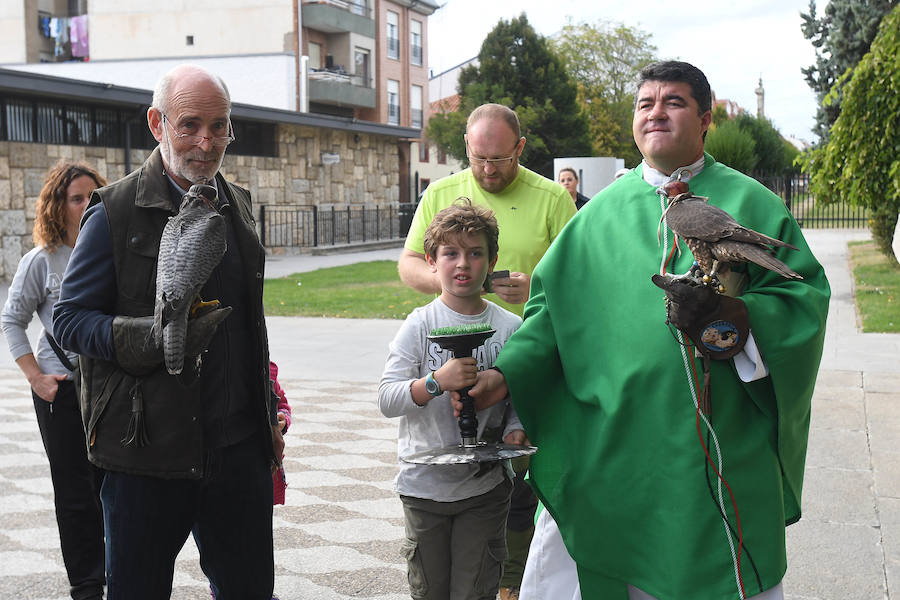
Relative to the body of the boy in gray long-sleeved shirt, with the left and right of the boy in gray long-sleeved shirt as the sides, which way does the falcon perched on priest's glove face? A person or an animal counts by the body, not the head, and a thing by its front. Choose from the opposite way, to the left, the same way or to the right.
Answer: to the right

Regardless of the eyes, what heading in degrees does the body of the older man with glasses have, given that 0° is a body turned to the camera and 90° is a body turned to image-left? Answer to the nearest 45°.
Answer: approximately 315°

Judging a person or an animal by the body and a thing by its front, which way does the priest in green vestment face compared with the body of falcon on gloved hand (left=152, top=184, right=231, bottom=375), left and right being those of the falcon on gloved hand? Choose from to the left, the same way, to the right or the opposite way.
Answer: the opposite way

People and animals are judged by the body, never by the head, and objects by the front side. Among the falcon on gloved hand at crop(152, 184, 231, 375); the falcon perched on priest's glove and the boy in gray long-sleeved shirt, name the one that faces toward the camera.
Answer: the boy in gray long-sleeved shirt

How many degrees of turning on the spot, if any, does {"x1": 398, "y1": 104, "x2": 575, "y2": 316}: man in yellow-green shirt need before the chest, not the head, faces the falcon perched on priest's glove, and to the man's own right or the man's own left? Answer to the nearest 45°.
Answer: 0° — they already face it

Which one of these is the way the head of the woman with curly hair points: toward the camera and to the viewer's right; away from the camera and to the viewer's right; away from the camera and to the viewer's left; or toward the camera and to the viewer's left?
toward the camera and to the viewer's right

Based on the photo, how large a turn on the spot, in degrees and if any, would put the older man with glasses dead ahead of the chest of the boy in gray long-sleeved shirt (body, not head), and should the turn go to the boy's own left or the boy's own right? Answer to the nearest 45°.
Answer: approximately 45° to the boy's own right

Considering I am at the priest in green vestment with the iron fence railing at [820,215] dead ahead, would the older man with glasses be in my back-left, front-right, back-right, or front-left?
back-left

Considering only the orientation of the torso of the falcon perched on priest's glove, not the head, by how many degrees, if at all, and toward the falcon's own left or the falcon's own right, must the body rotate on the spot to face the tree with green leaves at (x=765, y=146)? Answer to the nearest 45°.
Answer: approximately 90° to the falcon's own right

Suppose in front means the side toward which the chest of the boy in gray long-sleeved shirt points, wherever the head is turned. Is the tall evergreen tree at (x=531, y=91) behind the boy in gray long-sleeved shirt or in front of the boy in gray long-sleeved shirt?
behind

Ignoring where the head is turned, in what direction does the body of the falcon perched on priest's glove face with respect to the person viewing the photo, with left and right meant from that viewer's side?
facing to the left of the viewer

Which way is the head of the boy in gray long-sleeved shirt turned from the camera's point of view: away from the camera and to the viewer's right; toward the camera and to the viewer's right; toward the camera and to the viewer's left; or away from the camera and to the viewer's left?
toward the camera and to the viewer's right
